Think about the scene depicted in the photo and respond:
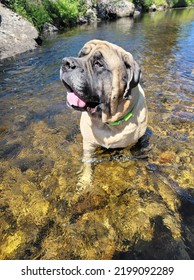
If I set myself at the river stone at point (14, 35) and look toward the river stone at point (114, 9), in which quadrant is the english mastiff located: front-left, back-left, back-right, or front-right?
back-right

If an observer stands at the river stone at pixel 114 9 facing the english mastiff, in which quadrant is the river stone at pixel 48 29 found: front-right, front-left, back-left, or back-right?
front-right

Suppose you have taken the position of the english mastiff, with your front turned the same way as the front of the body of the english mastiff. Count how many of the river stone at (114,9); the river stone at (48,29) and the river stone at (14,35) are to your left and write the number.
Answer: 0

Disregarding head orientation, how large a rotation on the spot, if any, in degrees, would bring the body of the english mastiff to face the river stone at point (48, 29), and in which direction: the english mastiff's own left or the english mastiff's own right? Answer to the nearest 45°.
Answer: approximately 135° to the english mastiff's own right

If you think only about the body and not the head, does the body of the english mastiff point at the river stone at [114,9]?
no

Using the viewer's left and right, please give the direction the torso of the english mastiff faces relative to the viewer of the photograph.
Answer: facing the viewer and to the left of the viewer

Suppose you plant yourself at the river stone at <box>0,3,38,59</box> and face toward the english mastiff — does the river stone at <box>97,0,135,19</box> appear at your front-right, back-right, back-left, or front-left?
back-left

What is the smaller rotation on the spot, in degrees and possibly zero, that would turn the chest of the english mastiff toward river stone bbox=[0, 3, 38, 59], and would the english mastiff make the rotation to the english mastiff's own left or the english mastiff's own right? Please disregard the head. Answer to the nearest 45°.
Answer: approximately 90° to the english mastiff's own right

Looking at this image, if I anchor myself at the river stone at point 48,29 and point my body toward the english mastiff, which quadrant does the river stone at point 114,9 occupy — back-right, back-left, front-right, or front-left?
back-left
